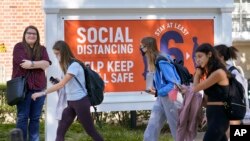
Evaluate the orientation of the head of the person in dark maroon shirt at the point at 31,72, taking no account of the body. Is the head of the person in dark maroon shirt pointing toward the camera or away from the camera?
toward the camera

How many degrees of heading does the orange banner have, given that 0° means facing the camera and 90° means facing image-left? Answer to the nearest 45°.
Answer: approximately 0°

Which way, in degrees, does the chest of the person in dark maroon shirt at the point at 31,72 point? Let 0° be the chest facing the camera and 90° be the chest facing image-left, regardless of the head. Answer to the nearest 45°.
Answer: approximately 0°

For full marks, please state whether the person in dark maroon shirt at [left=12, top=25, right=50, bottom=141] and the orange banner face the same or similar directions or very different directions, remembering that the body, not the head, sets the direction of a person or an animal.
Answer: same or similar directions
